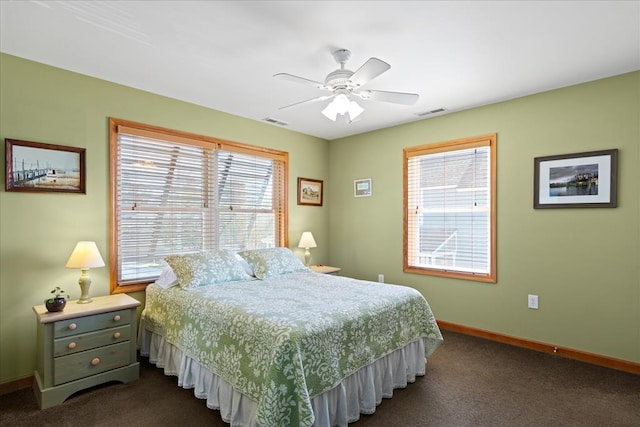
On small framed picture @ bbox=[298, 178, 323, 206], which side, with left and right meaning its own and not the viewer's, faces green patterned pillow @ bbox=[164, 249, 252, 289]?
right

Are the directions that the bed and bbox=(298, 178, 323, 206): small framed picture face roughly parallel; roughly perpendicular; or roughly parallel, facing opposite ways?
roughly parallel

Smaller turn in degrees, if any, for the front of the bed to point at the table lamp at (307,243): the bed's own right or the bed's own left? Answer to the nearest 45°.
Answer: approximately 135° to the bed's own left

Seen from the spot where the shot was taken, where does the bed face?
facing the viewer and to the right of the viewer

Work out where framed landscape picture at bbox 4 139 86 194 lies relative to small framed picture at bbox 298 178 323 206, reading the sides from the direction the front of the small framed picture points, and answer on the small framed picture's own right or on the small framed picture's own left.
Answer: on the small framed picture's own right

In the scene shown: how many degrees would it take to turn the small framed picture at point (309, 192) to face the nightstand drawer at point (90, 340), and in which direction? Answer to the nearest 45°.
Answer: approximately 90° to its right

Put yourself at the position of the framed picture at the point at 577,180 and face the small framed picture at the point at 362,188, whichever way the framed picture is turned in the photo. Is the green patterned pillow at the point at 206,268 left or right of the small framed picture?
left

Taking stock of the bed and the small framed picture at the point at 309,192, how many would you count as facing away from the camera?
0

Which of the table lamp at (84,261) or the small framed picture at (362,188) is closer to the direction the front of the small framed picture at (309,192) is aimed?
the small framed picture at (362,188)

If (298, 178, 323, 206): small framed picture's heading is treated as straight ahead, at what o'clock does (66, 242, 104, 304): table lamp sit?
The table lamp is roughly at 3 o'clock from the small framed picture.

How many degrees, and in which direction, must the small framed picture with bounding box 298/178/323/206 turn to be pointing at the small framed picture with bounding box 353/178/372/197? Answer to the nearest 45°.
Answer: approximately 45° to its left

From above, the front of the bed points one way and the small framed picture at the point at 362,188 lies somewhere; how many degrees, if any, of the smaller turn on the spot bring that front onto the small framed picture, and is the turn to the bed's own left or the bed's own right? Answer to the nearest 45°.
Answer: approximately 90° to the bed's own left

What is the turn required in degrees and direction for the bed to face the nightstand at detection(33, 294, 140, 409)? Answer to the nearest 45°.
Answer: approximately 135° to its right
